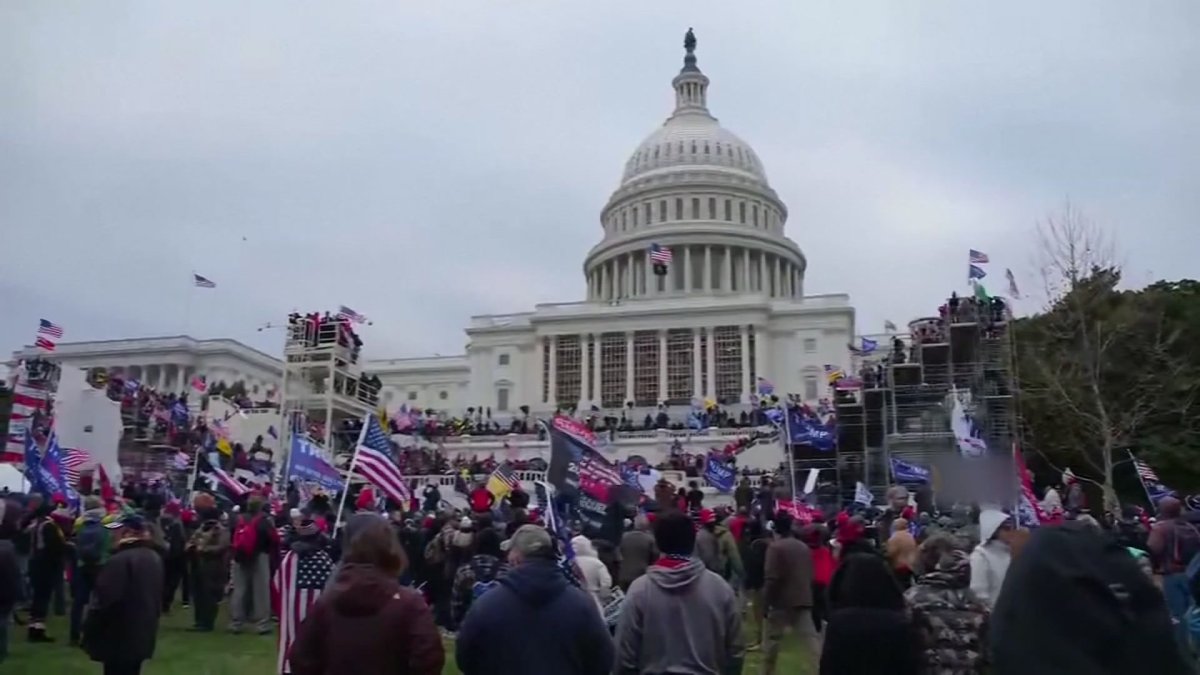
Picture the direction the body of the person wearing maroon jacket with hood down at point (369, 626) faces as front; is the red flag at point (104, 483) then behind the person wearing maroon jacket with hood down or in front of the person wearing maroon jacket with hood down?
in front

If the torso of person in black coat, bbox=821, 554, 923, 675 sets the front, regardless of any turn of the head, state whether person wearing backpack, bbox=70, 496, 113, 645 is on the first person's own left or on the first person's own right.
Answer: on the first person's own left

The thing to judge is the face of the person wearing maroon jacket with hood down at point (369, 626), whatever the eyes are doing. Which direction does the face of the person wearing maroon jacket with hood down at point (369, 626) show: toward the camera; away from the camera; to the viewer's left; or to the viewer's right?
away from the camera

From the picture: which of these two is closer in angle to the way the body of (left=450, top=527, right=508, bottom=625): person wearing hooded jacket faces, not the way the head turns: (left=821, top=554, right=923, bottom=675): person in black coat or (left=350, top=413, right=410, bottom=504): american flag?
the american flag

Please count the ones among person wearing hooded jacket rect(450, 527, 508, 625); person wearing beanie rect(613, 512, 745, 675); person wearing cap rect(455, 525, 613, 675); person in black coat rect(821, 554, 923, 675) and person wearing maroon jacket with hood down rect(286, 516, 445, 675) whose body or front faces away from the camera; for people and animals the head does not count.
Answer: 5

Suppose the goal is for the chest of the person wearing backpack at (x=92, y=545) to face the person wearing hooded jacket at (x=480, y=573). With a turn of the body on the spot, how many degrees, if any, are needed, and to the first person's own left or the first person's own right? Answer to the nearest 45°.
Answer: approximately 90° to the first person's own right

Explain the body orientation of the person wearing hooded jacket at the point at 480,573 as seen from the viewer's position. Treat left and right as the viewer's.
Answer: facing away from the viewer

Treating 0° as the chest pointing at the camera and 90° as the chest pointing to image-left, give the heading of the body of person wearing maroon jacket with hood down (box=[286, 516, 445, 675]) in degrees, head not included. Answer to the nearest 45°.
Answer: approximately 180°

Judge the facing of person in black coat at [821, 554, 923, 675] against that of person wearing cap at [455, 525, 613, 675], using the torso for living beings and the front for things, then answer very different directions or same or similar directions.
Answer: same or similar directions

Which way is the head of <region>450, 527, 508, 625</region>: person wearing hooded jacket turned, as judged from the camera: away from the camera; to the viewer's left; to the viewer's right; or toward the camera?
away from the camera

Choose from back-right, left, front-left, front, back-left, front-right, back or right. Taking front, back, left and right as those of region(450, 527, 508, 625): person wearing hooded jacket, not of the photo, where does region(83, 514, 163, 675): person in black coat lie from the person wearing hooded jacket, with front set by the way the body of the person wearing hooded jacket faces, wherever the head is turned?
left

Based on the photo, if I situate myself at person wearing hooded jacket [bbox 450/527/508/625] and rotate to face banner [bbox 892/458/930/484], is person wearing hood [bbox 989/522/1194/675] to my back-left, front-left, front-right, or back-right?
back-right

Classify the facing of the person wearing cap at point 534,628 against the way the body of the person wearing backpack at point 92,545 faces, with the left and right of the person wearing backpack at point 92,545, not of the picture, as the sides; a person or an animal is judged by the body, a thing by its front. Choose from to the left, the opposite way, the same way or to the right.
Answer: the same way

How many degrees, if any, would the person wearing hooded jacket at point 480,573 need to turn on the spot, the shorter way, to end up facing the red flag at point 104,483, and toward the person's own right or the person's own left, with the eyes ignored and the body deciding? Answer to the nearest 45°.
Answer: approximately 45° to the person's own left

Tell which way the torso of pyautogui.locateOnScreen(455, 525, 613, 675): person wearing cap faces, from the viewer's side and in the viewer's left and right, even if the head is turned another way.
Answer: facing away from the viewer

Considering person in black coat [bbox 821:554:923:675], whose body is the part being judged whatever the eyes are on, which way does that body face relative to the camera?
away from the camera
